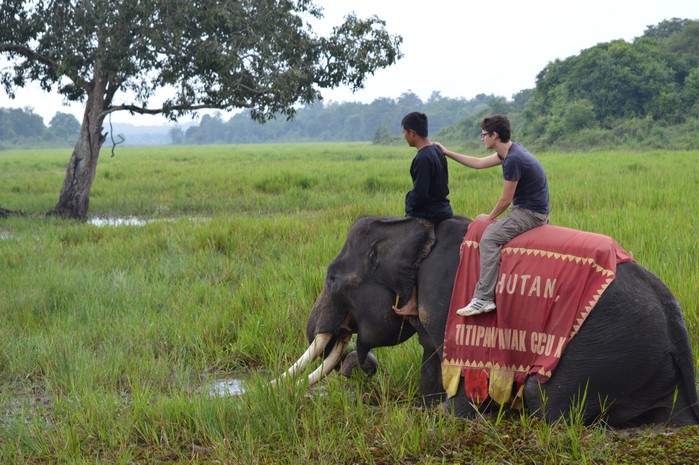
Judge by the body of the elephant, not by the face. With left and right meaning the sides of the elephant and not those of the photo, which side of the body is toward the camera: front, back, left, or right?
left

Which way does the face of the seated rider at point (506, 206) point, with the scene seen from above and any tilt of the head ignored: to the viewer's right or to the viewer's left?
to the viewer's left

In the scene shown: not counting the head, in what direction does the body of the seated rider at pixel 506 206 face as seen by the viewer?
to the viewer's left
